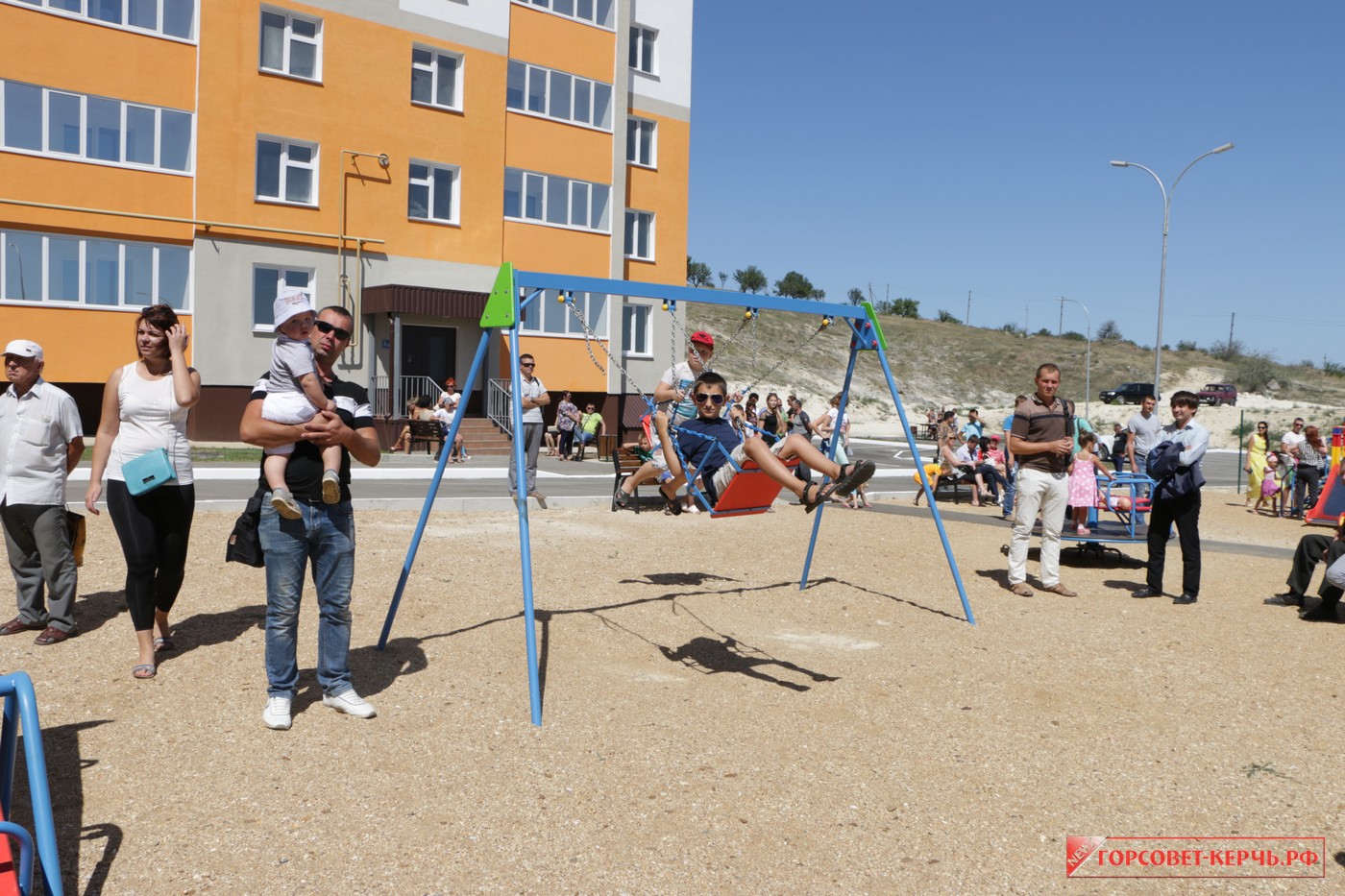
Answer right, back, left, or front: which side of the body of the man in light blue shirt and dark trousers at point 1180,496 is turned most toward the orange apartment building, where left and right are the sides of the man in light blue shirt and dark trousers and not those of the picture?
right

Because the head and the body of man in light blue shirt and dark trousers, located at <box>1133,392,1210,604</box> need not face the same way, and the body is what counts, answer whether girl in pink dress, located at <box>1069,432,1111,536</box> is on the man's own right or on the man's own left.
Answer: on the man's own right

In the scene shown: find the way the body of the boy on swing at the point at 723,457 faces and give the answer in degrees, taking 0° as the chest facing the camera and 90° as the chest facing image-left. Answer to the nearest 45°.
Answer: approximately 315°

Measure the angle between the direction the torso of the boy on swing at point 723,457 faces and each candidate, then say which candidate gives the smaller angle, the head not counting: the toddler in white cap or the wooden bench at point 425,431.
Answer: the toddler in white cap

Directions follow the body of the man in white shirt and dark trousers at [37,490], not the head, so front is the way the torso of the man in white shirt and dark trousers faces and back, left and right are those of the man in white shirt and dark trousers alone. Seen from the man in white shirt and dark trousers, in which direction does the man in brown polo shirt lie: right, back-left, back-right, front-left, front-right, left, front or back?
back-left

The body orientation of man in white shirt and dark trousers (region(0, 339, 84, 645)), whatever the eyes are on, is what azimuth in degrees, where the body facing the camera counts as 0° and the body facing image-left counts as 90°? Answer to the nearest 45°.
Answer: approximately 45°

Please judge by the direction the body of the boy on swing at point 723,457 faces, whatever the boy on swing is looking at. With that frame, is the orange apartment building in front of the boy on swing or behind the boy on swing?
behind

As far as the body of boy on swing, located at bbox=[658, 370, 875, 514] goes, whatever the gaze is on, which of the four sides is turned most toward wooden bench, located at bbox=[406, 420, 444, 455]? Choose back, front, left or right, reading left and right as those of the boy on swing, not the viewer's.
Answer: back

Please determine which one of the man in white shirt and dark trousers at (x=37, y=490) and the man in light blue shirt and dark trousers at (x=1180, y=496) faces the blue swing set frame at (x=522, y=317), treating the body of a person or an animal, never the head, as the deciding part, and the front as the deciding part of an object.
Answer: the man in light blue shirt and dark trousers at (x=1180, y=496)

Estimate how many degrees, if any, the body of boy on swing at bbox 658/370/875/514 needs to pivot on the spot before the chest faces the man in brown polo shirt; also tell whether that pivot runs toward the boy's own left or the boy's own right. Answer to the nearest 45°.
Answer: approximately 90° to the boy's own left

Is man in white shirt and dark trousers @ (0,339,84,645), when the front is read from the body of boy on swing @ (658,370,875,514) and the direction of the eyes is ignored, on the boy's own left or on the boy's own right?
on the boy's own right

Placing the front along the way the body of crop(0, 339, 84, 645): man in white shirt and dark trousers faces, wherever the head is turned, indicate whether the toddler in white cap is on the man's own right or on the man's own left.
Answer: on the man's own left
